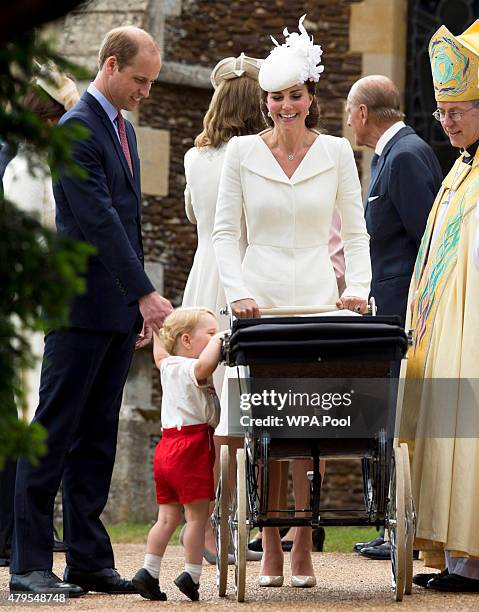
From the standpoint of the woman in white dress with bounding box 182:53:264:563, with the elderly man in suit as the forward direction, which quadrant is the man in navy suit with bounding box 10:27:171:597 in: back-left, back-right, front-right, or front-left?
back-right

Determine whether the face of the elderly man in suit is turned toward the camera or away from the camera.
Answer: away from the camera

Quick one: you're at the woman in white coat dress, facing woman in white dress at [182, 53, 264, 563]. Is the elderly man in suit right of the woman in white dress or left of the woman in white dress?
right

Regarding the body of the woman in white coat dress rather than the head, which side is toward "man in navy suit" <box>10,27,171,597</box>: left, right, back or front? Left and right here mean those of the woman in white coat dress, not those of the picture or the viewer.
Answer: right

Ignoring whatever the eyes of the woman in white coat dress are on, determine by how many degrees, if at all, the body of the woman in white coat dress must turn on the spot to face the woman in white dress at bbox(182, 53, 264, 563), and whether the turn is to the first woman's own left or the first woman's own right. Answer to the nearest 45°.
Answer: approximately 180°

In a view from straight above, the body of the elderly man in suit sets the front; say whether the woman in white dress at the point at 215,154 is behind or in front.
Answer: in front

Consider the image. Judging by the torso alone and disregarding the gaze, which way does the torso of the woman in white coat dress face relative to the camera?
toward the camera

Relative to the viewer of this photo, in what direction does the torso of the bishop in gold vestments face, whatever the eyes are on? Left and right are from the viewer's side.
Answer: facing the viewer and to the left of the viewer

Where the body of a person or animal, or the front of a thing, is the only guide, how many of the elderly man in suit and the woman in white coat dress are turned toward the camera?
1

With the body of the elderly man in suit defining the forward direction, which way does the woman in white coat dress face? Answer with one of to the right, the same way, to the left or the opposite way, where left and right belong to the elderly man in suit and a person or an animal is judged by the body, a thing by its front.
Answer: to the left

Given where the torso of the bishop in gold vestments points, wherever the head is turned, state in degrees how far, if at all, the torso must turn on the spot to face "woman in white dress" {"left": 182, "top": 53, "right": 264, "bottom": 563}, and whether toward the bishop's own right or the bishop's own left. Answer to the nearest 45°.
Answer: approximately 90° to the bishop's own right

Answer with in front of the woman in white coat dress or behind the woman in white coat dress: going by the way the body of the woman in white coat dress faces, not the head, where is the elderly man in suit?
behind

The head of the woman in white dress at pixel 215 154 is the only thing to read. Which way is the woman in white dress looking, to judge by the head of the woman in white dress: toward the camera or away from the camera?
away from the camera

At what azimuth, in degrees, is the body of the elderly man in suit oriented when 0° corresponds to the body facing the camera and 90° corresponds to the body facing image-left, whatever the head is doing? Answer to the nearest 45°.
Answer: approximately 90°

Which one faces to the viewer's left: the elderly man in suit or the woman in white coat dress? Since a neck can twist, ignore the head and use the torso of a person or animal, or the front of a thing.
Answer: the elderly man in suit
